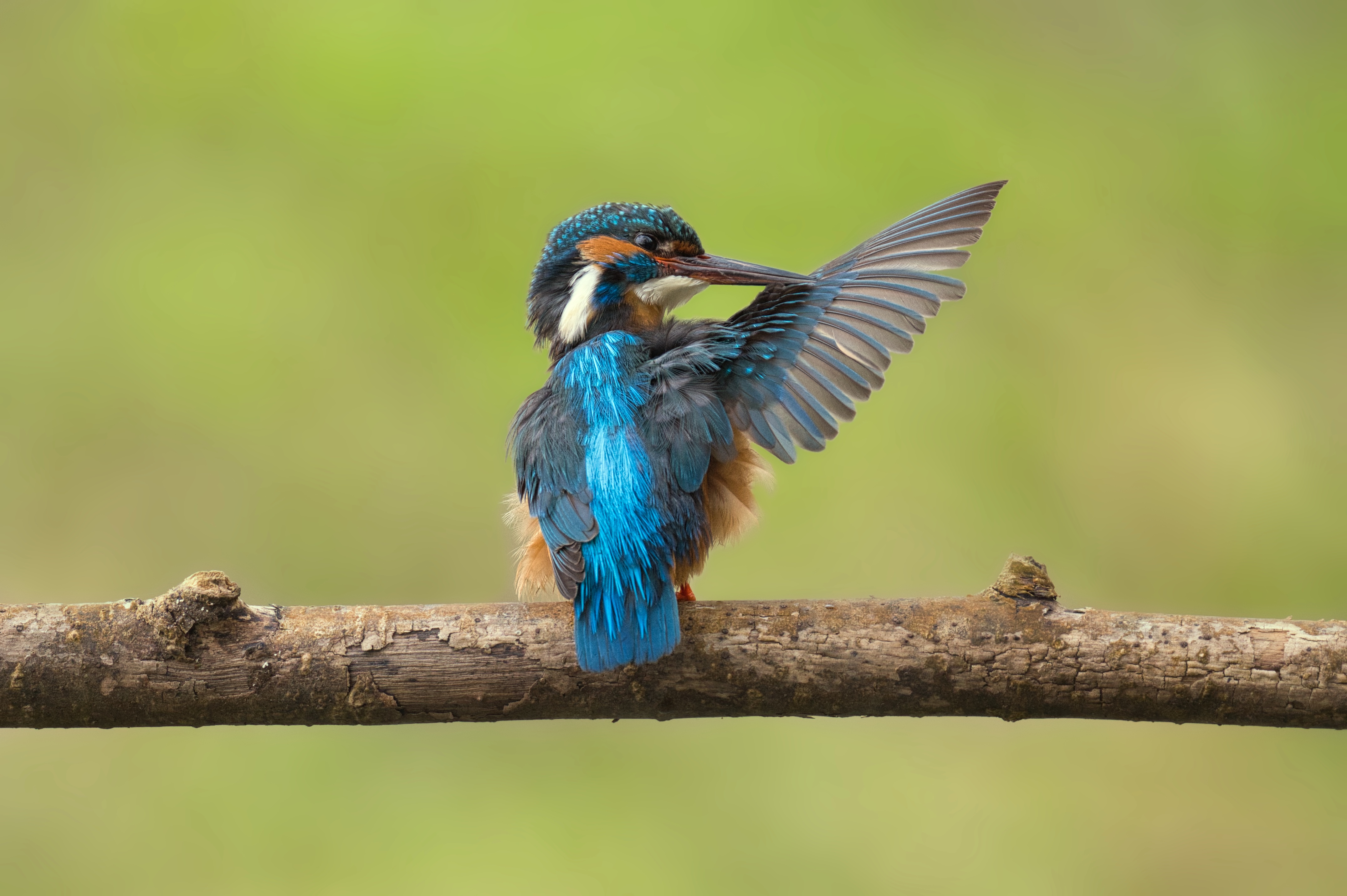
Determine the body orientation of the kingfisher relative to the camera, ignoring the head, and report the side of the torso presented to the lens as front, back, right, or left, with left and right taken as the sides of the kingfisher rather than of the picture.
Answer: back
